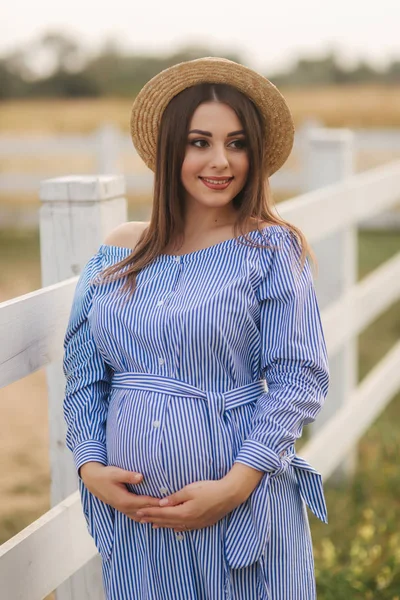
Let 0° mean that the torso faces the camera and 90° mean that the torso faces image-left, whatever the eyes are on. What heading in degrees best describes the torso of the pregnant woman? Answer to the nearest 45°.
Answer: approximately 45°
